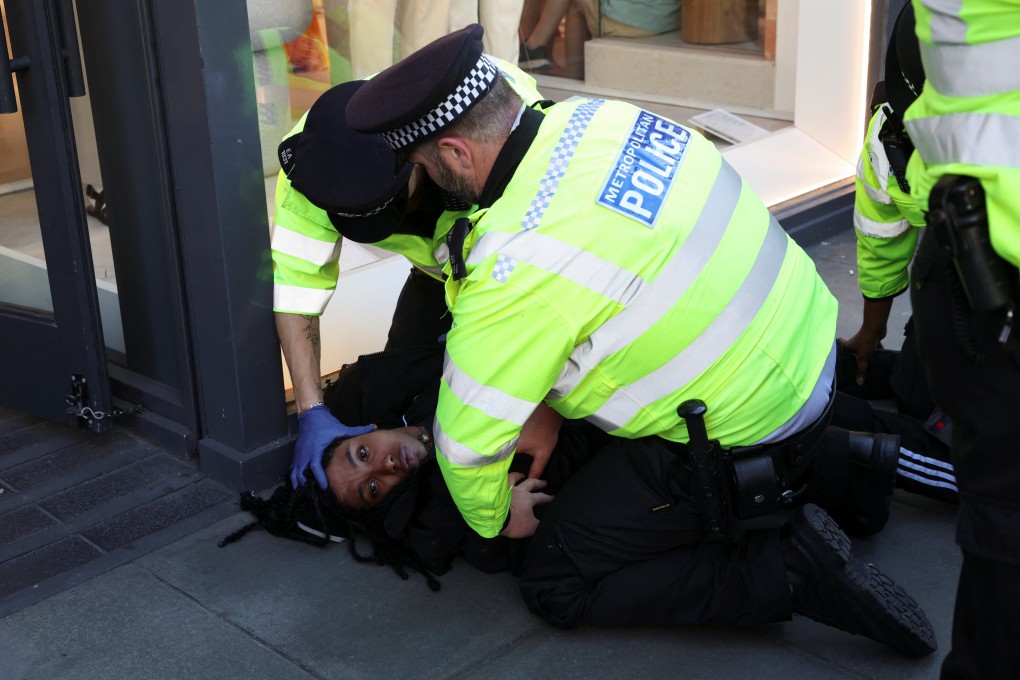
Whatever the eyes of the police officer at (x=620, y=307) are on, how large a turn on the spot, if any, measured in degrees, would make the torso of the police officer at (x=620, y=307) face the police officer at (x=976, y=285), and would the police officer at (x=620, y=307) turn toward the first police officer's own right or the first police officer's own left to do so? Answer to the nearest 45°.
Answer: approximately 180°

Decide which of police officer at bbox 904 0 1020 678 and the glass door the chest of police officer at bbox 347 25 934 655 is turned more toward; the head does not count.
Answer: the glass door

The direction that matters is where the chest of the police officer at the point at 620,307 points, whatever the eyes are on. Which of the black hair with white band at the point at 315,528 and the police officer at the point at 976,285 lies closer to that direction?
the black hair with white band

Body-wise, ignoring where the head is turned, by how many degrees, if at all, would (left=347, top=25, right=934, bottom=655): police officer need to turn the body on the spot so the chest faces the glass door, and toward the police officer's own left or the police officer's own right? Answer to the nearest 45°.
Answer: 0° — they already face it

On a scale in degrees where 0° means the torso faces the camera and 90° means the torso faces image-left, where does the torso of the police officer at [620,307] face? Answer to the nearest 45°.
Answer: approximately 135°

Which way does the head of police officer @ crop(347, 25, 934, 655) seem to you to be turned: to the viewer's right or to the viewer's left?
to the viewer's left

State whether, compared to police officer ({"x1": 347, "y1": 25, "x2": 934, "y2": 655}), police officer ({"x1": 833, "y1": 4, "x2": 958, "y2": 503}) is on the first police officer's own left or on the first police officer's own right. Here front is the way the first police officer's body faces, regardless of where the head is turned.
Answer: on the first police officer's own right

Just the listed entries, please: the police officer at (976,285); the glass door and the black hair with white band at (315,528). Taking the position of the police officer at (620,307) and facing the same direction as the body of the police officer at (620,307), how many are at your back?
1

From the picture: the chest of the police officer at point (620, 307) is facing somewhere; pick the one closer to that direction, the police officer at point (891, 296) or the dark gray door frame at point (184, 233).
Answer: the dark gray door frame
